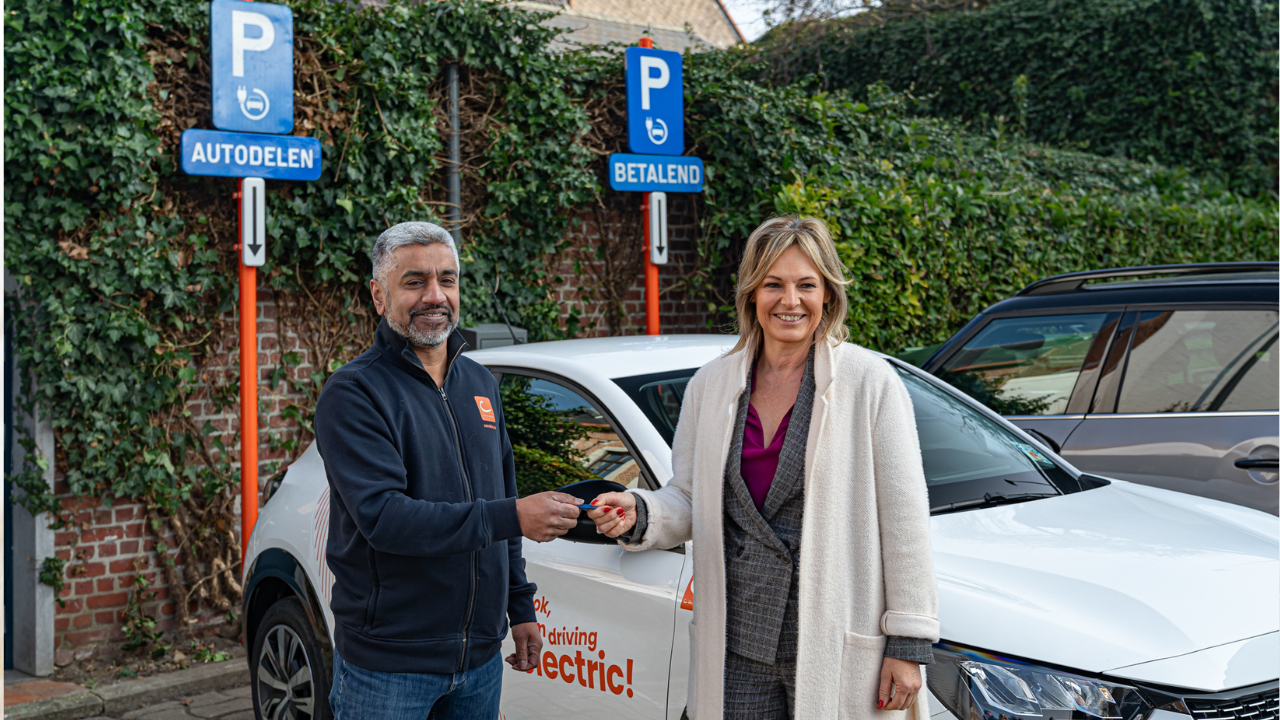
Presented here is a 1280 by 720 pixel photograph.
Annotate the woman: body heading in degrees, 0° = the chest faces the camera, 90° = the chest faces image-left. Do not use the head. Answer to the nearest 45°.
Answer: approximately 45°

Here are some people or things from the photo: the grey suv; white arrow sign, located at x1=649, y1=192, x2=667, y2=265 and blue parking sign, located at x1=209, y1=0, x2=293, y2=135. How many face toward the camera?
2

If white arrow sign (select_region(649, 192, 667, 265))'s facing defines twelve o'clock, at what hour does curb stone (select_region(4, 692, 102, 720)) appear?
The curb stone is roughly at 2 o'clock from the white arrow sign.

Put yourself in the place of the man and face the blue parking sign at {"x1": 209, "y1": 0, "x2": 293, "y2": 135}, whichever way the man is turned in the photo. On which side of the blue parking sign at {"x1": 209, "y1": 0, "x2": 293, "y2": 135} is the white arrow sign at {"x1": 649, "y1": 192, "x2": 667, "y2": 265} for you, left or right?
right

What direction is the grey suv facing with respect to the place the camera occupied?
facing to the left of the viewer

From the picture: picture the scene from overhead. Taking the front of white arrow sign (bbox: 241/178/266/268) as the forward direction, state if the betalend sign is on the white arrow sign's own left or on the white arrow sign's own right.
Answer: on the white arrow sign's own left

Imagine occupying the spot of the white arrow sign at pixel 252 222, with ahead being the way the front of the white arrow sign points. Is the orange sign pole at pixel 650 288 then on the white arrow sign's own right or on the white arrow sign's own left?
on the white arrow sign's own left

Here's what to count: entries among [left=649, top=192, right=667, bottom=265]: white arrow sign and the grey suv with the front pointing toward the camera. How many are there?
1
